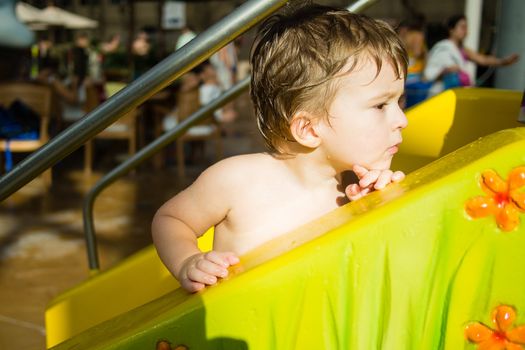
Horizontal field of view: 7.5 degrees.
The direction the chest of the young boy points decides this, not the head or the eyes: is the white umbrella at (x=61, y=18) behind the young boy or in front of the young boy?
behind

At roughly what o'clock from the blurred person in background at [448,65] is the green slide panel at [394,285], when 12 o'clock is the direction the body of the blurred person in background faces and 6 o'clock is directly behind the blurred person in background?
The green slide panel is roughly at 3 o'clock from the blurred person in background.

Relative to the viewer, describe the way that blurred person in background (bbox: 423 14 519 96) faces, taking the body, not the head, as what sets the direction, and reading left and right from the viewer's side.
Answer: facing to the right of the viewer

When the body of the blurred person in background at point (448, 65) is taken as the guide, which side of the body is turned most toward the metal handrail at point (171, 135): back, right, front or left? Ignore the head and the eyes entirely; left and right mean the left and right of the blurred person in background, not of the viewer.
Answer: right

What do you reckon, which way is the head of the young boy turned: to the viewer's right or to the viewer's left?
to the viewer's right
